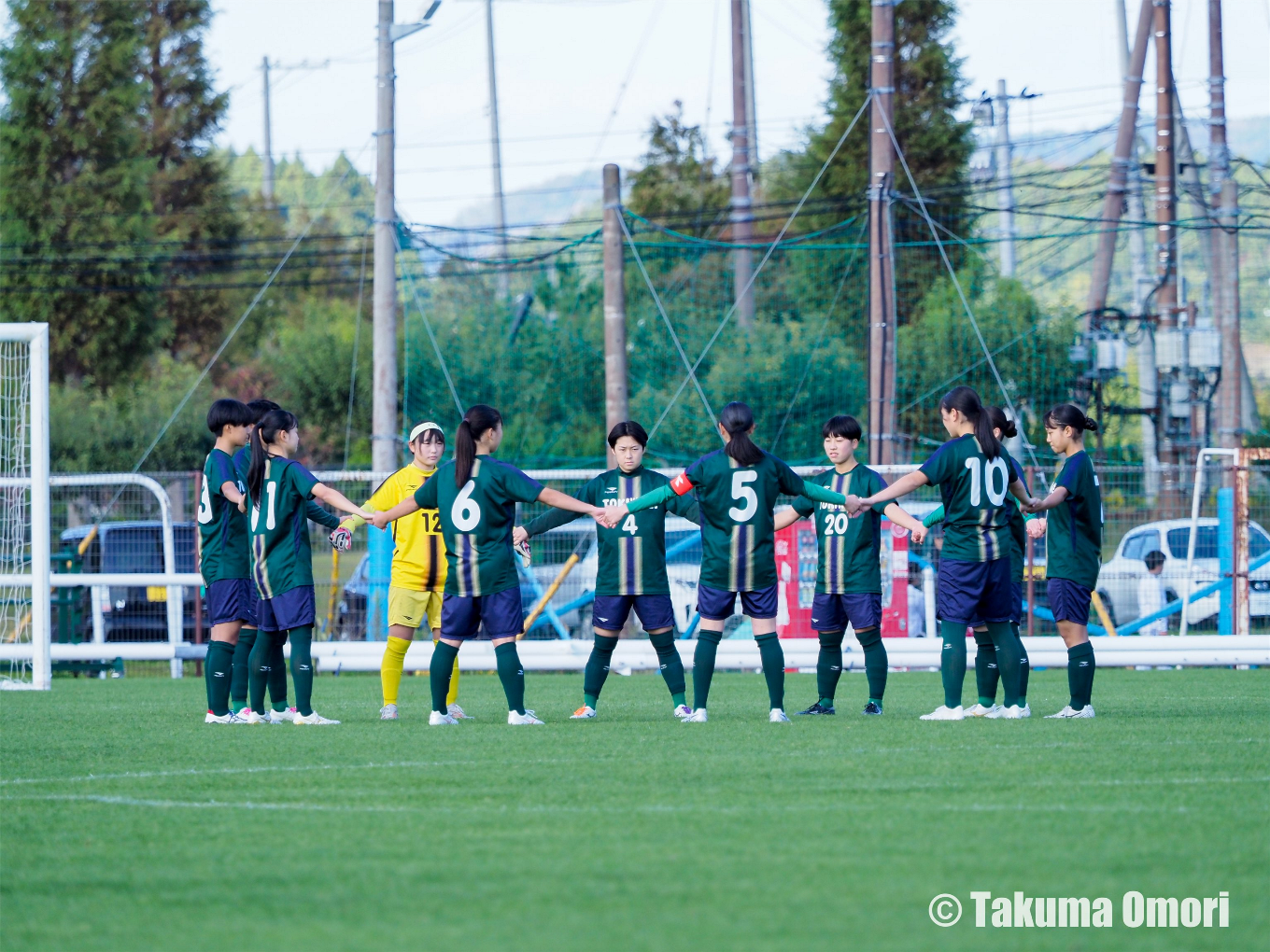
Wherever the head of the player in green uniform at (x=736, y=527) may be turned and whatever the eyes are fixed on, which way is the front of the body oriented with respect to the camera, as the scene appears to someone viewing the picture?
away from the camera

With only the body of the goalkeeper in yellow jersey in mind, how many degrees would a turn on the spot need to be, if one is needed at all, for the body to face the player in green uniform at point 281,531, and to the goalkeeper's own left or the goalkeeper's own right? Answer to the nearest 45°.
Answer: approximately 90° to the goalkeeper's own right

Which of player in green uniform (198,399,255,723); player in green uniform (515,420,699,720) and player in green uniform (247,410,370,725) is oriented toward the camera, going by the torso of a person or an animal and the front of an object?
player in green uniform (515,420,699,720)

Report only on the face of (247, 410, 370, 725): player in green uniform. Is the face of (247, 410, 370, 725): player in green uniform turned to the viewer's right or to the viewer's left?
to the viewer's right

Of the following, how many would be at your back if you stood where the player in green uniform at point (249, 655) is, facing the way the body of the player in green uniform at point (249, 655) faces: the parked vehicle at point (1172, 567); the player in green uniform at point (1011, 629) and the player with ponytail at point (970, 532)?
0

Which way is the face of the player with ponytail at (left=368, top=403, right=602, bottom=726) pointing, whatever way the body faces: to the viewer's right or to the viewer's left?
to the viewer's right

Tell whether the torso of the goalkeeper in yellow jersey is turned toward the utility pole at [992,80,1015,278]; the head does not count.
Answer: no

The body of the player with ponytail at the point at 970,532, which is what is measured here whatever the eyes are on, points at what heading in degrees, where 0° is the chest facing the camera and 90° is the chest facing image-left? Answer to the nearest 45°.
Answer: approximately 135°

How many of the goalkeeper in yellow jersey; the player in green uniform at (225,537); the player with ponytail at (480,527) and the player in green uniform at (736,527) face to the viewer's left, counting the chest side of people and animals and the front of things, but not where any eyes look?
0

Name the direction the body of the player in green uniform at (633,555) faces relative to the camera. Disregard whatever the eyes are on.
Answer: toward the camera

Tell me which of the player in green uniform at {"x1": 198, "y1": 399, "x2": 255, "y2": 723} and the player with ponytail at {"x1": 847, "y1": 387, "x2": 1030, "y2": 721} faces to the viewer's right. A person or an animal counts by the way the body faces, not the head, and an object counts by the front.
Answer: the player in green uniform

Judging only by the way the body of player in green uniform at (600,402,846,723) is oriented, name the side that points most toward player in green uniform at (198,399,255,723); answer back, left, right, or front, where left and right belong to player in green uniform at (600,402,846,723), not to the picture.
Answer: left

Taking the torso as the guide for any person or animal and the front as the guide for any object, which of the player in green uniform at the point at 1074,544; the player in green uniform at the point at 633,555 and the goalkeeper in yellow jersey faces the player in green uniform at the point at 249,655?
the player in green uniform at the point at 1074,544
